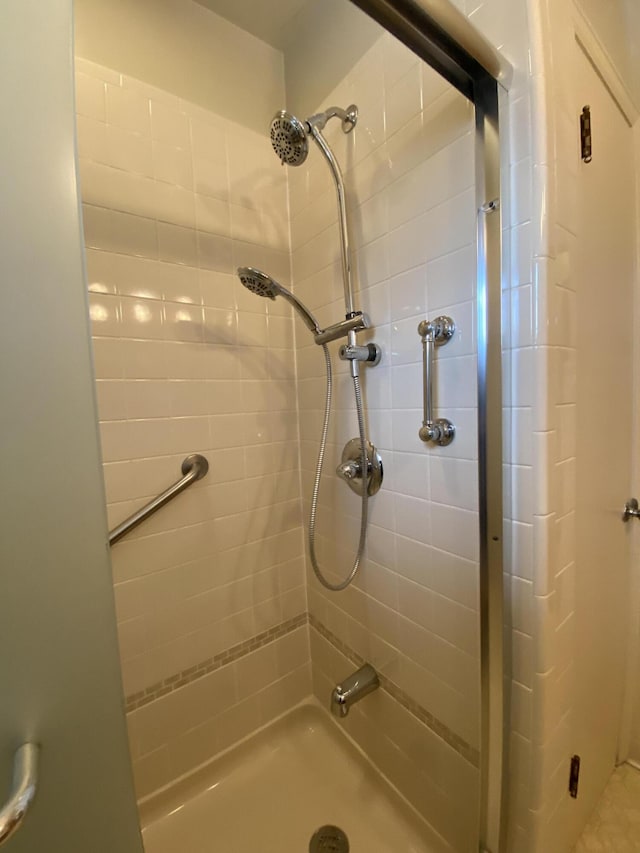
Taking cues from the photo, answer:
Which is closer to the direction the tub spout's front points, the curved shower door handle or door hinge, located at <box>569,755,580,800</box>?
the curved shower door handle

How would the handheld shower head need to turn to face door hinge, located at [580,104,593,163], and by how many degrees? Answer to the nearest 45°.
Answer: approximately 90° to its left

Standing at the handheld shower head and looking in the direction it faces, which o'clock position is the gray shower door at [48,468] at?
The gray shower door is roughly at 11 o'clock from the handheld shower head.

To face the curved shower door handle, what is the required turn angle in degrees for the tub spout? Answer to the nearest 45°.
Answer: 0° — it already faces it

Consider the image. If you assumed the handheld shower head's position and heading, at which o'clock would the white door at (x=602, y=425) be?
The white door is roughly at 8 o'clock from the handheld shower head.

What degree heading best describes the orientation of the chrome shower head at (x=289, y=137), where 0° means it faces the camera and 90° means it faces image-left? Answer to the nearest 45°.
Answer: approximately 45°

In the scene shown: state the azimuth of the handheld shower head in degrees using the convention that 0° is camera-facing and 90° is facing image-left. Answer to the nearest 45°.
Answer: approximately 45°

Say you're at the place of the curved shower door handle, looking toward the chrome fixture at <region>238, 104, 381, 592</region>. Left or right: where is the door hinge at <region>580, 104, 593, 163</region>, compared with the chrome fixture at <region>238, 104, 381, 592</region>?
right

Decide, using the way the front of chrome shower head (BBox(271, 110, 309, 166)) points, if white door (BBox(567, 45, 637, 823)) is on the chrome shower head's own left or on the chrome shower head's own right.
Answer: on the chrome shower head's own left
